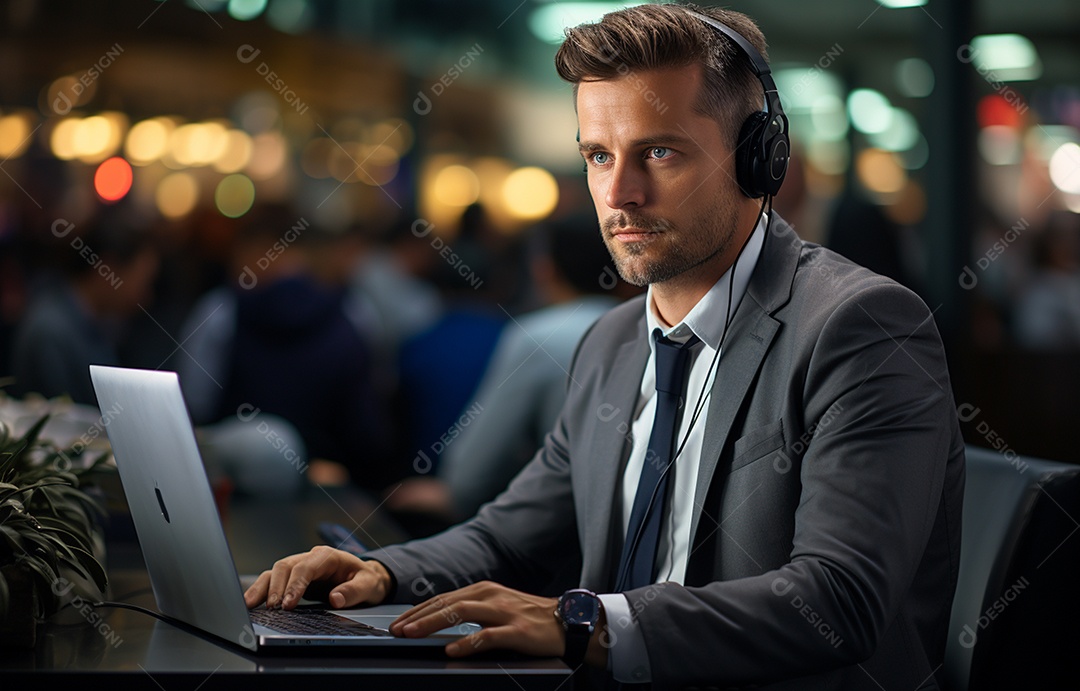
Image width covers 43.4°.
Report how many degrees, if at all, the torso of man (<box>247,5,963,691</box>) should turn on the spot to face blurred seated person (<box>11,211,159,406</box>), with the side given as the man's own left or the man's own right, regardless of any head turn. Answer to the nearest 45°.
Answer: approximately 90° to the man's own right

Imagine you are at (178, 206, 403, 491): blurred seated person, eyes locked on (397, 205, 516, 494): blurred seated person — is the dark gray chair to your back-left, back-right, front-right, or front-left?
front-right

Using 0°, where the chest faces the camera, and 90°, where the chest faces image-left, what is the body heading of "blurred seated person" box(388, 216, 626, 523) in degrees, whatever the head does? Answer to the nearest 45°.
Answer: approximately 135°

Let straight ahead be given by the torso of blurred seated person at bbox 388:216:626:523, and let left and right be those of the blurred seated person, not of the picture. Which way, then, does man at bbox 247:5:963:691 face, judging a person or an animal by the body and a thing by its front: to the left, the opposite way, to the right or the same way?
to the left

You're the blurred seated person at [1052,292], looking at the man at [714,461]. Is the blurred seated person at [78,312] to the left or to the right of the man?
right

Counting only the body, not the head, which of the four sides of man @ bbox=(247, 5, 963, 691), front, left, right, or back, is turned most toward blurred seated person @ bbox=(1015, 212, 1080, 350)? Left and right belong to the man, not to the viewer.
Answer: back

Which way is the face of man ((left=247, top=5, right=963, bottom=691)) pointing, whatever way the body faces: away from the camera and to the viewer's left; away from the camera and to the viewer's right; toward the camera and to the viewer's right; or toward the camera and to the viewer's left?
toward the camera and to the viewer's left

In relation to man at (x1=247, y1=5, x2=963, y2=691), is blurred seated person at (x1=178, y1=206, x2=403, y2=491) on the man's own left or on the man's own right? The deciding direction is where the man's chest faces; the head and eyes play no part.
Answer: on the man's own right

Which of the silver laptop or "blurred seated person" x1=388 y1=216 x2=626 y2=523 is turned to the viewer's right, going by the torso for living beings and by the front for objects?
the silver laptop

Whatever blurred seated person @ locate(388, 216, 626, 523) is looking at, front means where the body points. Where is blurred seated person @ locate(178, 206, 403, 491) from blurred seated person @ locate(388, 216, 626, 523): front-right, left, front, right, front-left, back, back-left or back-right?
front

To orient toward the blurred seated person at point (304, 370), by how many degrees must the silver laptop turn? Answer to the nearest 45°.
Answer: approximately 90° to its left

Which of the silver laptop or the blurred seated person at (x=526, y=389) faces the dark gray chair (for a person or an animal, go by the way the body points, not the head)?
the silver laptop

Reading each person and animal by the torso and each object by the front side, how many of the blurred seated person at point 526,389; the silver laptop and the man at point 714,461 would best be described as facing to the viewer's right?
1

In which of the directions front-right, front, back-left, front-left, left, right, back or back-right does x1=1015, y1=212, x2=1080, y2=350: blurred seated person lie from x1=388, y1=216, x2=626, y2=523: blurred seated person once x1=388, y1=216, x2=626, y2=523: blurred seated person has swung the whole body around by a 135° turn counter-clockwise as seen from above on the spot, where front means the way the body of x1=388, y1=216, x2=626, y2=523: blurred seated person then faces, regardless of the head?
back-left

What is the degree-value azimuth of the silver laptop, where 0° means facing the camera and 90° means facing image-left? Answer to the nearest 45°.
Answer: approximately 270°

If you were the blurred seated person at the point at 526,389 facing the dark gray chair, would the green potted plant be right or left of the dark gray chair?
right

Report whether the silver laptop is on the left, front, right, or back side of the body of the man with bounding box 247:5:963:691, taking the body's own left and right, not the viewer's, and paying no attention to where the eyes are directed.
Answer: front
